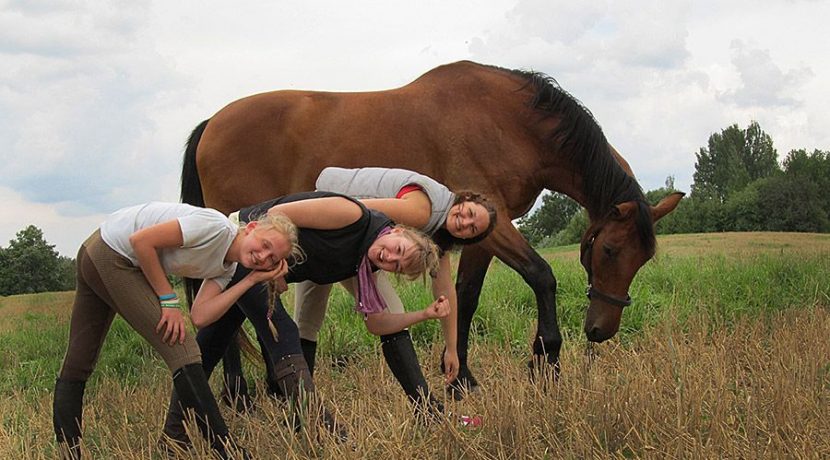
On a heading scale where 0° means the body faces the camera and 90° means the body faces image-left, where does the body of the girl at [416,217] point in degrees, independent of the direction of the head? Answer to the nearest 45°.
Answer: approximately 270°

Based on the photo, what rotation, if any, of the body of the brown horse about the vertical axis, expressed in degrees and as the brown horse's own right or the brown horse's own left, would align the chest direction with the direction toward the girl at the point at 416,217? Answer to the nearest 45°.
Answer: approximately 90° to the brown horse's own right

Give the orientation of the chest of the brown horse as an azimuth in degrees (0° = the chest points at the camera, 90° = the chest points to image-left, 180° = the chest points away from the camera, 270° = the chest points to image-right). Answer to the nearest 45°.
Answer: approximately 270°

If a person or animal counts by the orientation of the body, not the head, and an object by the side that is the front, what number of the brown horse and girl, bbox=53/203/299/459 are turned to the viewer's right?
2

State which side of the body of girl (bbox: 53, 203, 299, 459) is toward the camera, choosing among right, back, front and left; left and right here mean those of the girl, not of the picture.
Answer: right

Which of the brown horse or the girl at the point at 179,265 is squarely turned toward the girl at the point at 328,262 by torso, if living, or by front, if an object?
the girl at the point at 179,265

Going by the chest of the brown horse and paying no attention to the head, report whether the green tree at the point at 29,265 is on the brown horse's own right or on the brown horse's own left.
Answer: on the brown horse's own left

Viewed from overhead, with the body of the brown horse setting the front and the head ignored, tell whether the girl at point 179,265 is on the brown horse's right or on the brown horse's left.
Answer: on the brown horse's right

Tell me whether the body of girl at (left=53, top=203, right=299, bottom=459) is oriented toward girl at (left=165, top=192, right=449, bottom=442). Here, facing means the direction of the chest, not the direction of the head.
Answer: yes

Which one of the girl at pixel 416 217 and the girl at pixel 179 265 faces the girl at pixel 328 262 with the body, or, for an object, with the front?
the girl at pixel 179 265

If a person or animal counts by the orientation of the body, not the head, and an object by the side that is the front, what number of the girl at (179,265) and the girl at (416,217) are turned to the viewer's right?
2

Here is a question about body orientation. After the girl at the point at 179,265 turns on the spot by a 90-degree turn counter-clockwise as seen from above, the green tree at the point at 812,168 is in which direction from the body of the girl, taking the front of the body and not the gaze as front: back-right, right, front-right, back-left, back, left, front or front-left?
front-right
